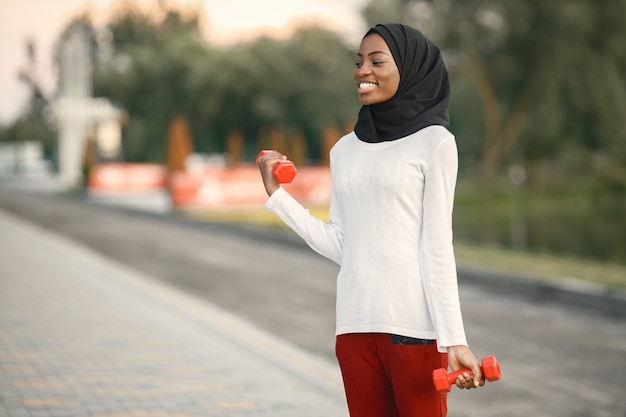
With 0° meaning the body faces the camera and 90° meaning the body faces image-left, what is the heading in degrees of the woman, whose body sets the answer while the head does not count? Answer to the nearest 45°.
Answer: approximately 45°

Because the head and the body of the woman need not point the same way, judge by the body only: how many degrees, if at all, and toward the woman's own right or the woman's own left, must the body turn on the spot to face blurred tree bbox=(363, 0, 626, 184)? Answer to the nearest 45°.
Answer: approximately 135° to the woman's own right

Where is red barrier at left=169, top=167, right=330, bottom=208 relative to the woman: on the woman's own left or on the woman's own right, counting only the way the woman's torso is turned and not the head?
on the woman's own right
